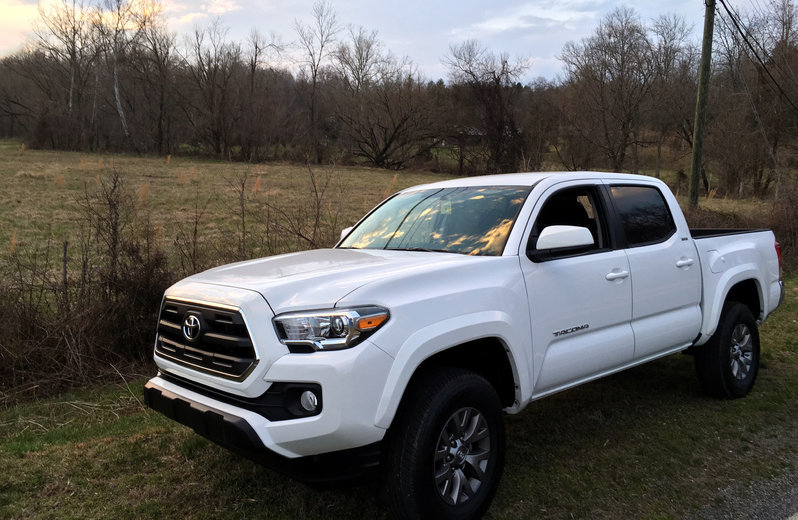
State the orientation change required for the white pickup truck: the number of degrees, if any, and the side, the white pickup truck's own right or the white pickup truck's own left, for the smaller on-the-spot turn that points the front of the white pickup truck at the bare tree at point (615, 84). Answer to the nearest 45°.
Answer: approximately 135° to the white pickup truck's own right

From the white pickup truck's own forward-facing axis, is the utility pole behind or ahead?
behind

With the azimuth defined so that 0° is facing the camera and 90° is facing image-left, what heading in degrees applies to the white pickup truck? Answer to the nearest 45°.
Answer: approximately 45°
